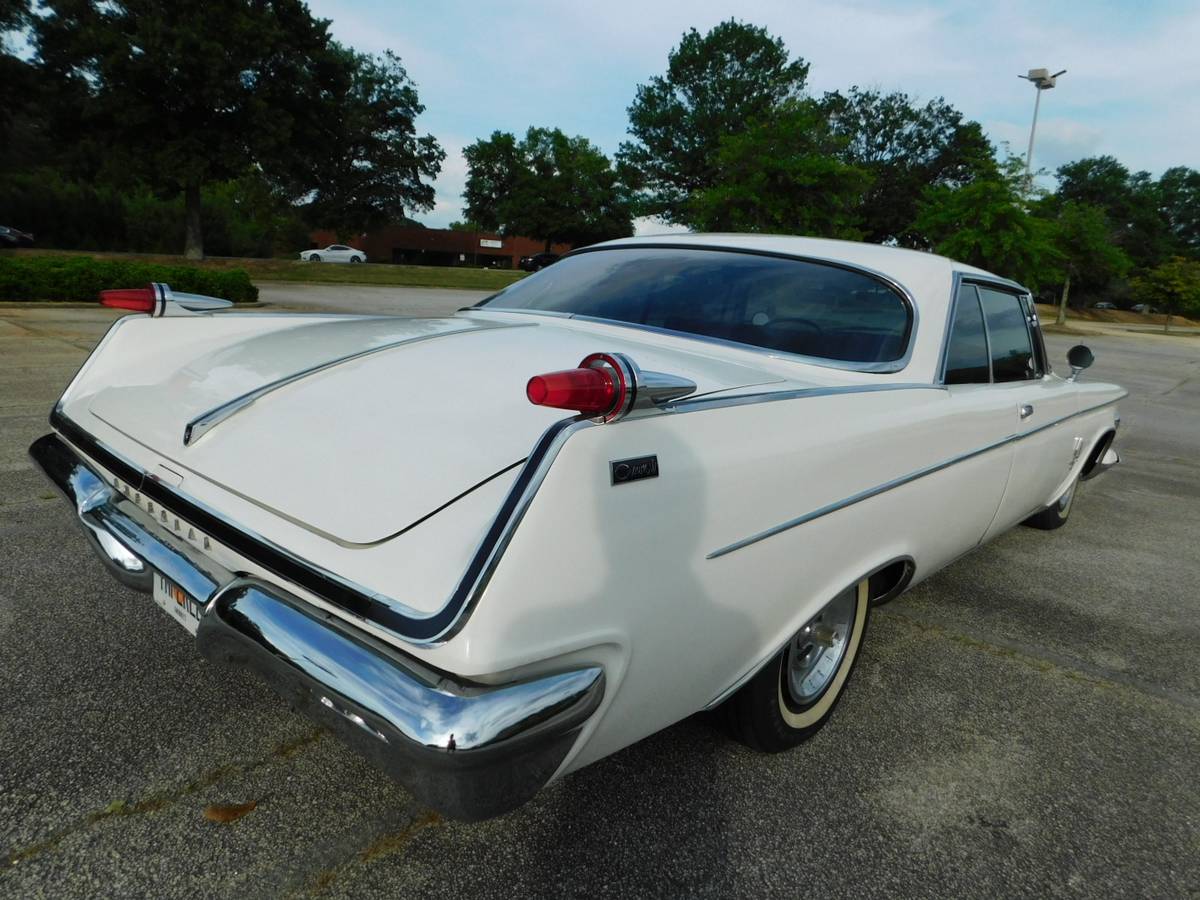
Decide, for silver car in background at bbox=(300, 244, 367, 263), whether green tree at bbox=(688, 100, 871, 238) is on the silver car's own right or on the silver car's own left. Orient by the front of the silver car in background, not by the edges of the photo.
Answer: on the silver car's own left

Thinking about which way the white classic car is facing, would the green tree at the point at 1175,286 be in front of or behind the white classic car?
in front

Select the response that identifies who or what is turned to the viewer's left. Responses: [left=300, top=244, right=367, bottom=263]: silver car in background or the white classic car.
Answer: the silver car in background

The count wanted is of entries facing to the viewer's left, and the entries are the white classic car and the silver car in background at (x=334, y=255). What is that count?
1

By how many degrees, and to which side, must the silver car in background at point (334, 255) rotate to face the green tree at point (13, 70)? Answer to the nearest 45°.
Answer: approximately 45° to its left

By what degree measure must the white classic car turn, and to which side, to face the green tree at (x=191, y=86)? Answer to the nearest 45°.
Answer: approximately 90° to its left

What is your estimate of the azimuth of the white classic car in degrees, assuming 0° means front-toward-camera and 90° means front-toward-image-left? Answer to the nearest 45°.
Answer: approximately 225°

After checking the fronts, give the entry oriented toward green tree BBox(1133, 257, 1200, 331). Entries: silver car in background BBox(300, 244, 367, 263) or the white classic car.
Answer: the white classic car

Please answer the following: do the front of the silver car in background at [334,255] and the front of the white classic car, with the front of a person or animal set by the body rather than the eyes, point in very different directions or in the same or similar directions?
very different directions

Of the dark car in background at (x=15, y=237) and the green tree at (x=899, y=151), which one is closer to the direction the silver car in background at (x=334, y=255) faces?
the dark car in background

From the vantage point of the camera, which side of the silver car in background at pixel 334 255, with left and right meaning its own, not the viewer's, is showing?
left

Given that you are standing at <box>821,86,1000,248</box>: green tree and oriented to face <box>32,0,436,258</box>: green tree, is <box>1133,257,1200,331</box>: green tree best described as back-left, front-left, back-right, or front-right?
back-left

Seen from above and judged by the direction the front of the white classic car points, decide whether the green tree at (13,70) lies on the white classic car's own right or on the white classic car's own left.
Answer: on the white classic car's own left

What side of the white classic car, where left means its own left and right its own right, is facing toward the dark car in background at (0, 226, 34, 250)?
left
